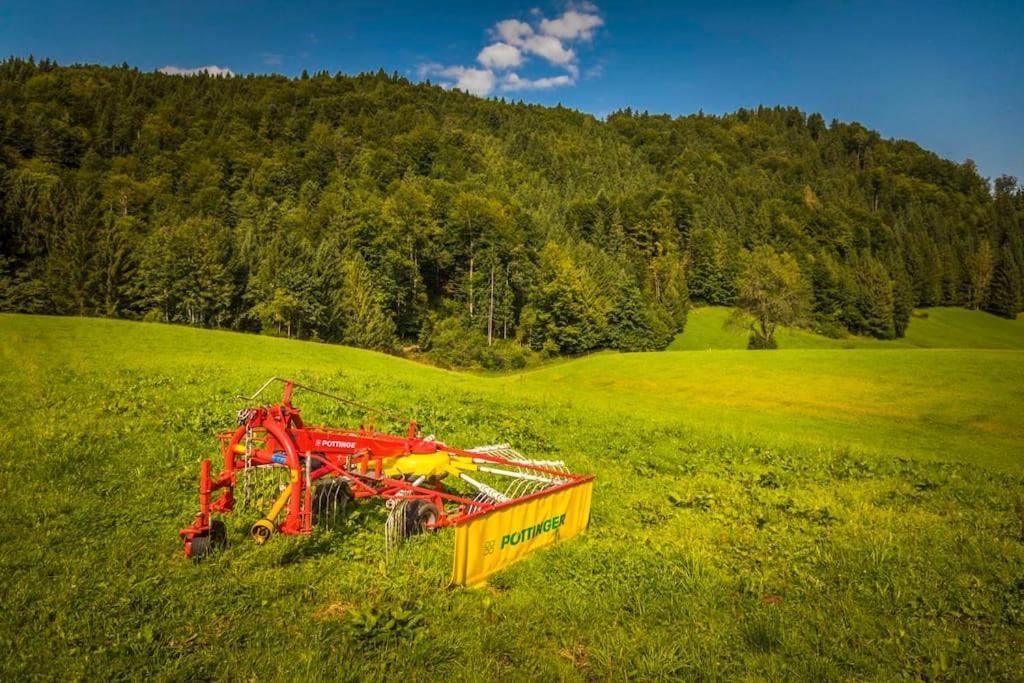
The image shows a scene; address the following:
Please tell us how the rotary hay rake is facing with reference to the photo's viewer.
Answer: facing the viewer and to the left of the viewer
